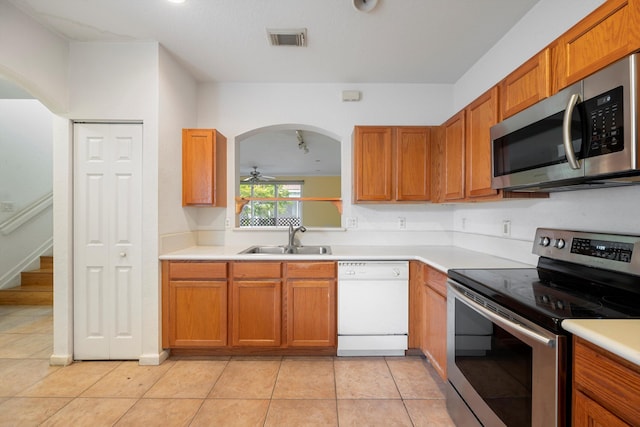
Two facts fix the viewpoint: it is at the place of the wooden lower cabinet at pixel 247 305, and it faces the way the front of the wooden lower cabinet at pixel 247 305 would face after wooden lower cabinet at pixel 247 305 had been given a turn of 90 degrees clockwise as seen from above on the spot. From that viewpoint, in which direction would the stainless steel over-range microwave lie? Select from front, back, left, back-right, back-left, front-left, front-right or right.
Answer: back-left

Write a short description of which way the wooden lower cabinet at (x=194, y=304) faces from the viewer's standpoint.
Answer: facing the viewer

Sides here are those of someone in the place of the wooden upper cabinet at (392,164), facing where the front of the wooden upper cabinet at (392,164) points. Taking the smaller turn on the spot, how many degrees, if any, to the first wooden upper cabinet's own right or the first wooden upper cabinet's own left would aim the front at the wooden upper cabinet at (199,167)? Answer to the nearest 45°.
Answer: approximately 90° to the first wooden upper cabinet's own right

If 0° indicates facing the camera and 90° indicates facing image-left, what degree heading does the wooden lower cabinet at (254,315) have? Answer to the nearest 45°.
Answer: approximately 0°

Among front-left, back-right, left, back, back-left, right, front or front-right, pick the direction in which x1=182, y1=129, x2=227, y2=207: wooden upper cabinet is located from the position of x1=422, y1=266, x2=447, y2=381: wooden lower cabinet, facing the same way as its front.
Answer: front

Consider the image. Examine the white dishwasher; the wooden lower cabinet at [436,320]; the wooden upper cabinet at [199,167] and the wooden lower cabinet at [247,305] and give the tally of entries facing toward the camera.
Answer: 3

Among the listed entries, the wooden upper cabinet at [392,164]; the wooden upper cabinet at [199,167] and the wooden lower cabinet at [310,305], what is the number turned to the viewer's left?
0

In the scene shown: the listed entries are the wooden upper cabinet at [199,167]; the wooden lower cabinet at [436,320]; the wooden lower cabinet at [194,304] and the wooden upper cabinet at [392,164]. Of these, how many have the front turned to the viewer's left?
1

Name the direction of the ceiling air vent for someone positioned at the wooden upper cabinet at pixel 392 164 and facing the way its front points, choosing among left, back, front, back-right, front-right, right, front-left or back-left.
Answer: front-right

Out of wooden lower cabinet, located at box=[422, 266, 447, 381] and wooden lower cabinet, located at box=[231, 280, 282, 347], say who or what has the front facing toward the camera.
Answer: wooden lower cabinet, located at box=[231, 280, 282, 347]

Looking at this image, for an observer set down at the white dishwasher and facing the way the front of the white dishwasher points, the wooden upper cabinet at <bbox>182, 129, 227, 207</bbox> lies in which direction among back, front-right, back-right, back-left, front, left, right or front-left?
right

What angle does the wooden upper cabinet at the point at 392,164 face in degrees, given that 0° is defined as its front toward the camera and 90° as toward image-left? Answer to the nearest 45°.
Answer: approximately 0°

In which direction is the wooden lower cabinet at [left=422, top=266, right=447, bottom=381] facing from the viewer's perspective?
to the viewer's left

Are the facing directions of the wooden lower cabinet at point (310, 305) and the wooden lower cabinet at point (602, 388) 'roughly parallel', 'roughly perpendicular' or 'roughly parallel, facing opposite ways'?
roughly perpendicular

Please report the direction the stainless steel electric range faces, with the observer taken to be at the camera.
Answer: facing the viewer and to the left of the viewer

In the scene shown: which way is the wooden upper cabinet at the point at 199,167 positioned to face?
toward the camera

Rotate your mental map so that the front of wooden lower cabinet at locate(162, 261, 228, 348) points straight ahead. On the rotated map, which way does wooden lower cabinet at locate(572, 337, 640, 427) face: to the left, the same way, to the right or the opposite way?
to the right
